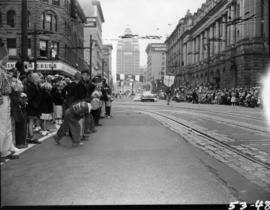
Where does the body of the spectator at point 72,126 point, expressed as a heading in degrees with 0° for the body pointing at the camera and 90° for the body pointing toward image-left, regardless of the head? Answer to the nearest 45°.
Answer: approximately 270°

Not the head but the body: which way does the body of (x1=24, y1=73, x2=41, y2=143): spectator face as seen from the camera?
to the viewer's right

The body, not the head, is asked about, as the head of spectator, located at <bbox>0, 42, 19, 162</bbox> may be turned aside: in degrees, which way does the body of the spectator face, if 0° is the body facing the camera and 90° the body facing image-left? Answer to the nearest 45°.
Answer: approximately 270°

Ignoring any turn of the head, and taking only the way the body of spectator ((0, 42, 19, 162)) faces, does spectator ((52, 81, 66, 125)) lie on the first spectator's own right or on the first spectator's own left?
on the first spectator's own left

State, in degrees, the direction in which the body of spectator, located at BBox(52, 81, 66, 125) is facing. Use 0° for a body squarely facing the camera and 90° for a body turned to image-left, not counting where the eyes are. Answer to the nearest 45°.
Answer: approximately 270°
